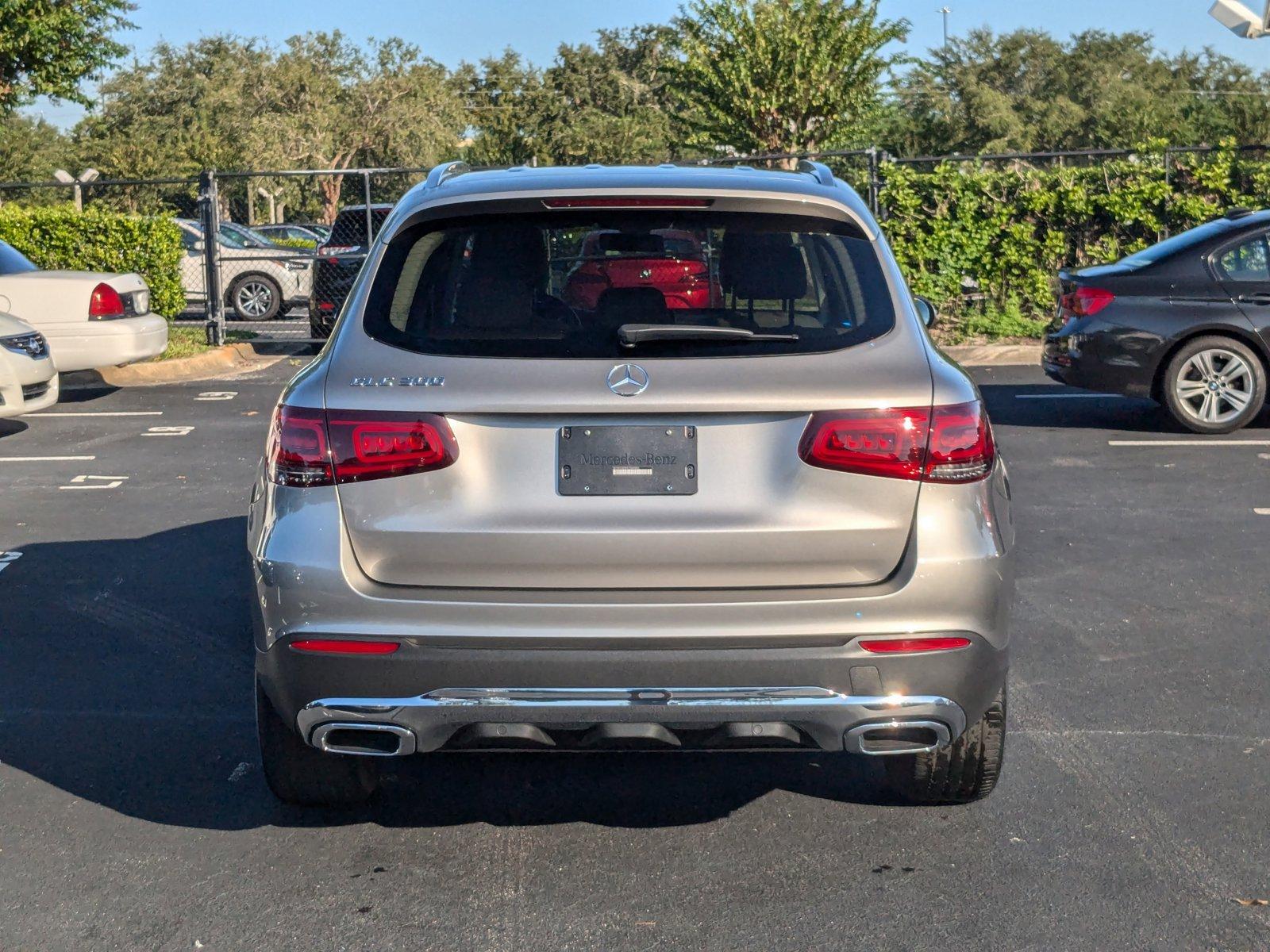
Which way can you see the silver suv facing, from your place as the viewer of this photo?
facing away from the viewer

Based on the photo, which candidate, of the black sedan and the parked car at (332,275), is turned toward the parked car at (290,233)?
the parked car at (332,275)

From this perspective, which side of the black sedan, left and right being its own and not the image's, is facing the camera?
right

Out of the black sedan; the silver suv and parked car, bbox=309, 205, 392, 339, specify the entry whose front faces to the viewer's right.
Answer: the black sedan

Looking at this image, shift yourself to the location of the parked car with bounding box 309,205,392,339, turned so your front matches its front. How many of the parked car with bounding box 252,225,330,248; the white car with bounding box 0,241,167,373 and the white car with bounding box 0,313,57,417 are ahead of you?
1

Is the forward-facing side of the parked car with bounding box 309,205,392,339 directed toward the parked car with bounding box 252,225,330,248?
yes

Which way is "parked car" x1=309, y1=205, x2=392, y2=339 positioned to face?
away from the camera

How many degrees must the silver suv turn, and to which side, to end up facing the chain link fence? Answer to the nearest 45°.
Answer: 0° — it already faces it

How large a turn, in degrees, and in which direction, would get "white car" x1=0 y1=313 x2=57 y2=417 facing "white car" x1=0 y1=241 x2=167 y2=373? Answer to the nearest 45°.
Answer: approximately 135° to its left
